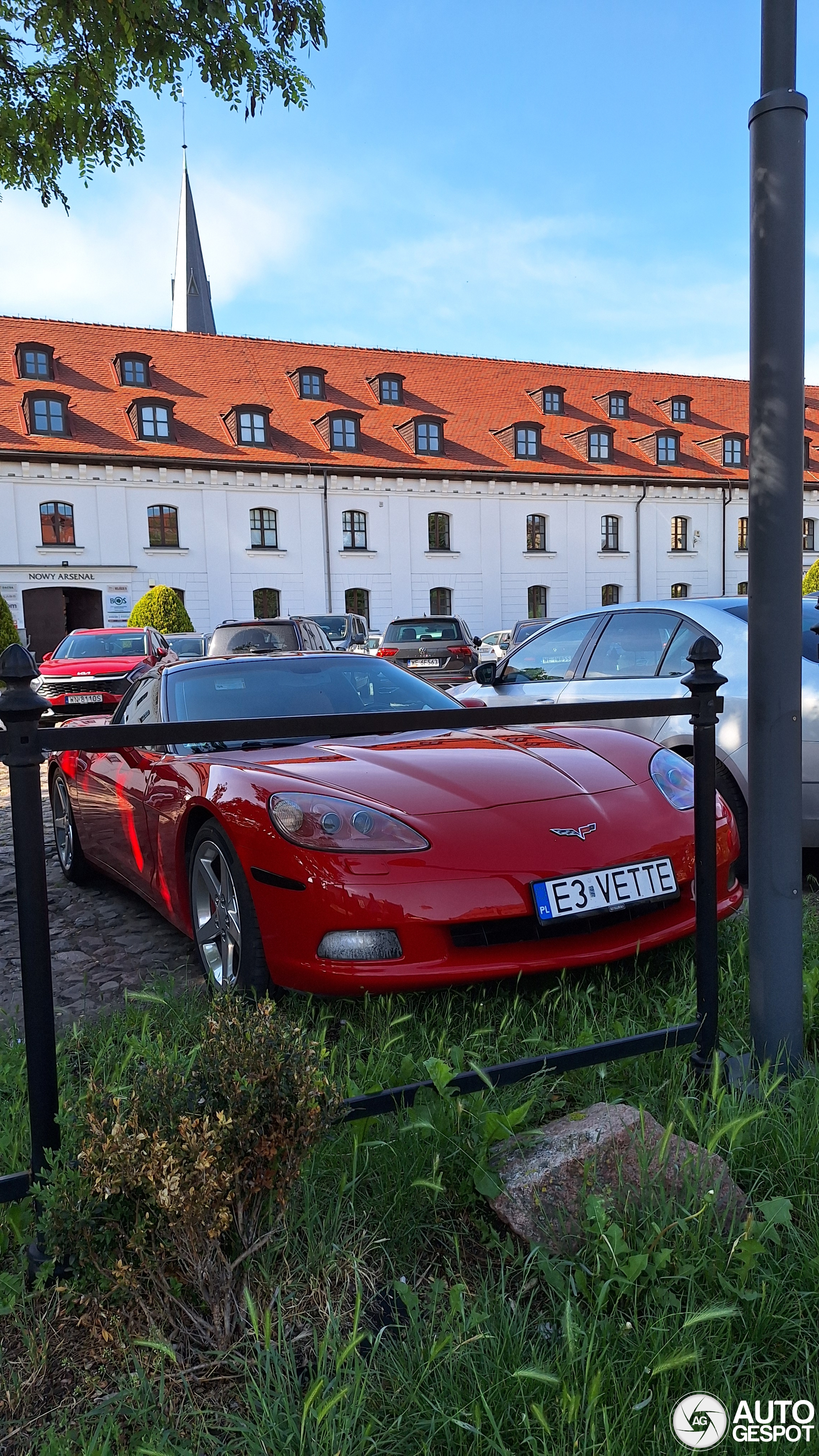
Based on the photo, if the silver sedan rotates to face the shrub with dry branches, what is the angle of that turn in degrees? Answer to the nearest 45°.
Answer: approximately 135° to its left

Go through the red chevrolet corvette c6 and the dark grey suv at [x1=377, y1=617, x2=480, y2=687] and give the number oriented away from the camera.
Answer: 1

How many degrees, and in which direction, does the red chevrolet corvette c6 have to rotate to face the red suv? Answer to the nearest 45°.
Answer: approximately 135° to its left

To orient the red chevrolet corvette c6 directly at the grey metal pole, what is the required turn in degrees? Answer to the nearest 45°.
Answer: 0° — it already faces it

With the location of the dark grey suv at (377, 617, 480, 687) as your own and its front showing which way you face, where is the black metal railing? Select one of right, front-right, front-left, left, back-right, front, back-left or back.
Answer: back

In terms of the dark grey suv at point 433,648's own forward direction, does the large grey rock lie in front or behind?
behind

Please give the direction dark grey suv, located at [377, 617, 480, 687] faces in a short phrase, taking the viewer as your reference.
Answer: facing away from the viewer

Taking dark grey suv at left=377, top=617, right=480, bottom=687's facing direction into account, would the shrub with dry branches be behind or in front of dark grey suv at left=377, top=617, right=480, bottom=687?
behind

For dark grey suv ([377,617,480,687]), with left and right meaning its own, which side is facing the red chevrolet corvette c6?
back

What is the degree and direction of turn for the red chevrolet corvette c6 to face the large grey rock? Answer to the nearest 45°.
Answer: approximately 45° to its right

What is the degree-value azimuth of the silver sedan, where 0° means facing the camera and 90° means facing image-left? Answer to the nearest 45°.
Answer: approximately 135°

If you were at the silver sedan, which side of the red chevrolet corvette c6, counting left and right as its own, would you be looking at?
left
